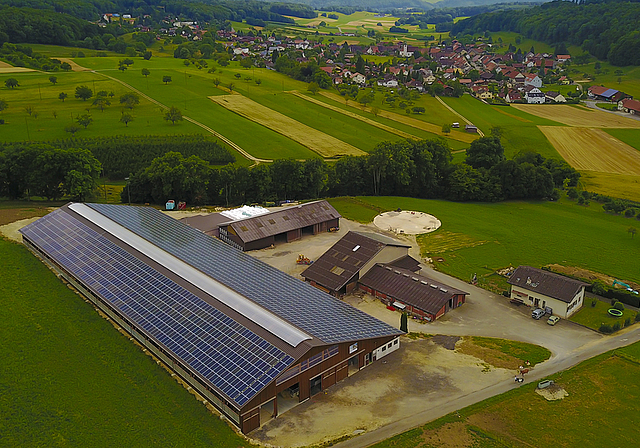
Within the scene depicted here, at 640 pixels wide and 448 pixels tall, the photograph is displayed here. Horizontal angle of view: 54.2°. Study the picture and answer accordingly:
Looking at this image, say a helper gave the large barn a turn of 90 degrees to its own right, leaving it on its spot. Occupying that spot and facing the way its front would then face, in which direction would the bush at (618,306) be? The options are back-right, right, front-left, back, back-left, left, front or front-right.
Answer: back-left

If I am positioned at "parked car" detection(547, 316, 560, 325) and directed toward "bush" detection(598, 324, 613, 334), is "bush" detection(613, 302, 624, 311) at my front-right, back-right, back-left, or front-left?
front-left

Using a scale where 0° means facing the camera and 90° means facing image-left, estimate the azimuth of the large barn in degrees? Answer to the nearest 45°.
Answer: approximately 315°

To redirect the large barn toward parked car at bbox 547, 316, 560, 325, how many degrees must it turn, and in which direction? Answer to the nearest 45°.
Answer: approximately 45° to its left

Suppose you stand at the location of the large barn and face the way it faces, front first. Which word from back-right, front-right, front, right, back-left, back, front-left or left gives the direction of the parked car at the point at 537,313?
front-left

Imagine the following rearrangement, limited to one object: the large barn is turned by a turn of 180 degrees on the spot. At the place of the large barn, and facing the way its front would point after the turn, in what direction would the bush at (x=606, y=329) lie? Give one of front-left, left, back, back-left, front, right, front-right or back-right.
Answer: back-right
